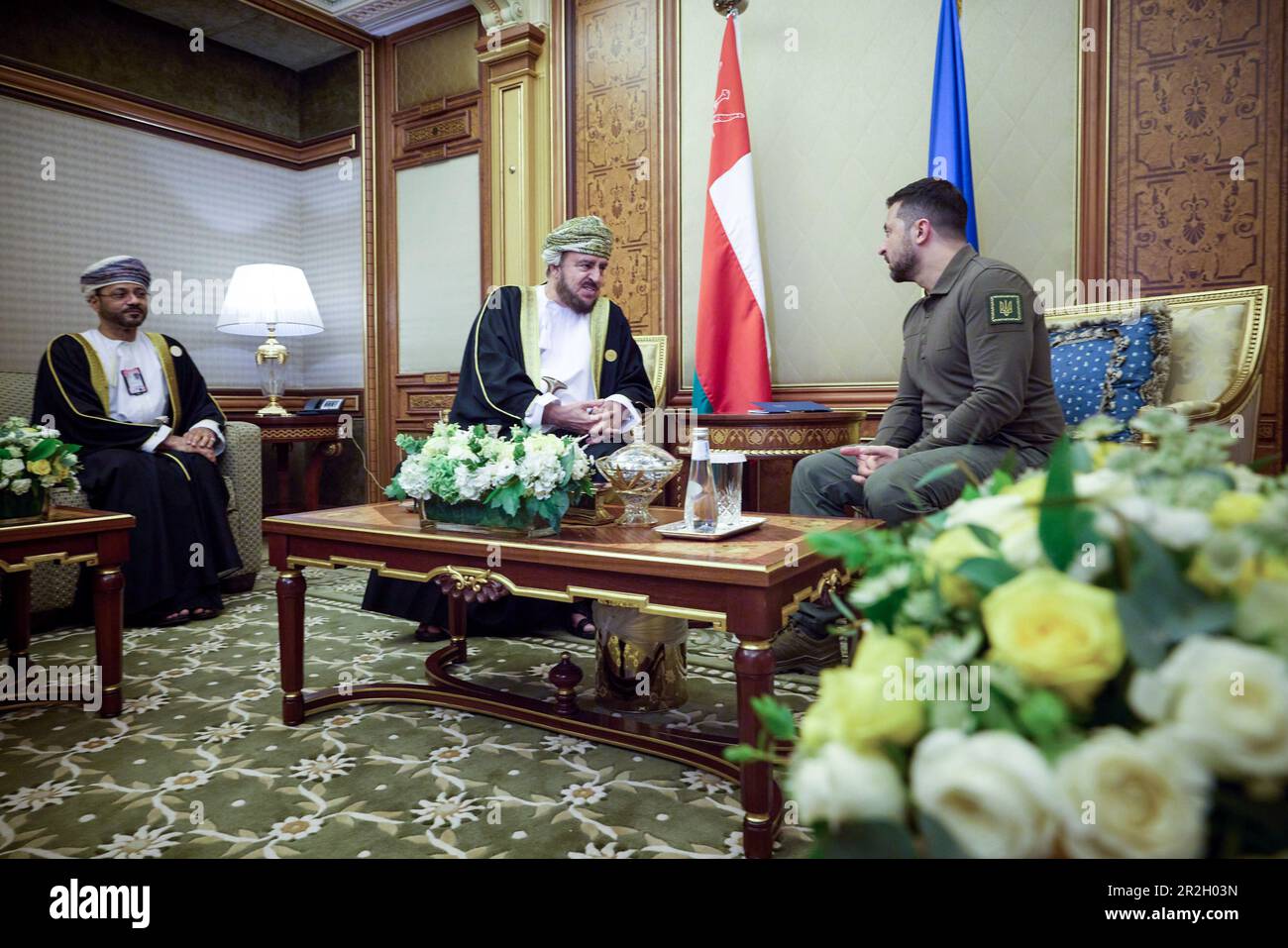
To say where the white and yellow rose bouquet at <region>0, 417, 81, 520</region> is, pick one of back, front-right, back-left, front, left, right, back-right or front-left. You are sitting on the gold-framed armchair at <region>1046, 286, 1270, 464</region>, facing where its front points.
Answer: front

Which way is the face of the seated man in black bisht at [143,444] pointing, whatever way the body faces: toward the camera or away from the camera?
toward the camera

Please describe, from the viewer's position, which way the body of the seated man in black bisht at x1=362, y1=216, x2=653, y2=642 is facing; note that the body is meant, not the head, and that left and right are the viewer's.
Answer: facing the viewer and to the right of the viewer

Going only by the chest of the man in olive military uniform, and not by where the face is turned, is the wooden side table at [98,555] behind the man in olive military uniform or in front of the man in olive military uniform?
in front

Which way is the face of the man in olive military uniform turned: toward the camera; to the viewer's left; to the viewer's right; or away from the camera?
to the viewer's left

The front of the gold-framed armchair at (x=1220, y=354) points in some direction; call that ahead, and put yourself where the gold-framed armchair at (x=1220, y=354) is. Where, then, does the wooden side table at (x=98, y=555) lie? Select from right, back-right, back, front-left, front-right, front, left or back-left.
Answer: front

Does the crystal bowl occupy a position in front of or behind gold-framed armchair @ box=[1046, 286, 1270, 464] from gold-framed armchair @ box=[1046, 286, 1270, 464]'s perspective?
in front

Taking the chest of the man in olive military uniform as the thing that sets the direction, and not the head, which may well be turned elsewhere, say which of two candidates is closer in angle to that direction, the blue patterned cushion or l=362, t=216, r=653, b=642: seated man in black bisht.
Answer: the seated man in black bisht

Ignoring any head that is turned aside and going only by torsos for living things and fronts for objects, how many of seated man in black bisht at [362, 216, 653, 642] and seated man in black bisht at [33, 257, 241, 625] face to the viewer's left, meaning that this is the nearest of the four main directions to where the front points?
0

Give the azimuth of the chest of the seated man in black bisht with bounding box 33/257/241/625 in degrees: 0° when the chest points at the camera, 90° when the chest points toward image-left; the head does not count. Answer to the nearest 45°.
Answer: approximately 315°

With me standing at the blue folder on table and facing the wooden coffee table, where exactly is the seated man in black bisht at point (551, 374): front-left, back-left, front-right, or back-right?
front-right

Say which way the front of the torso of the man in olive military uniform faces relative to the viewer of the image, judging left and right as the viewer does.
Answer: facing to the left of the viewer

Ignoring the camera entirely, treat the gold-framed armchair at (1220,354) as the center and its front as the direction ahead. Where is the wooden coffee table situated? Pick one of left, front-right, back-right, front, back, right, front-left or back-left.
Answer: front
